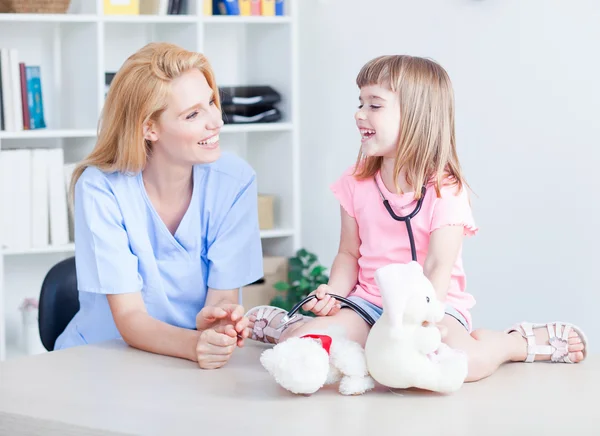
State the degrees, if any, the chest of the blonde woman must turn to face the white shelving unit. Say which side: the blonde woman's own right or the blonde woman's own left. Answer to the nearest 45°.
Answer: approximately 135° to the blonde woman's own left

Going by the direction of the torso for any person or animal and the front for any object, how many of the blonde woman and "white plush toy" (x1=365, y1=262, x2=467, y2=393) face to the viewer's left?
0

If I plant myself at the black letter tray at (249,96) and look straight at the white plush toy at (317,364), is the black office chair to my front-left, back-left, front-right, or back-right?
front-right

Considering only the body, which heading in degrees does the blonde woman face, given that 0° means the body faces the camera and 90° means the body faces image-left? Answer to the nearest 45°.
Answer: approximately 315°

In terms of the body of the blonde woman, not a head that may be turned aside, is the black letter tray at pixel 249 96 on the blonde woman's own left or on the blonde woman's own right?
on the blonde woman's own left

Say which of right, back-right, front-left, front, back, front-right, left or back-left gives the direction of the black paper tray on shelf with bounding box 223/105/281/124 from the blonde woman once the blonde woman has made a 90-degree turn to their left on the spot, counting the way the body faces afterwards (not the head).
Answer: front-left
